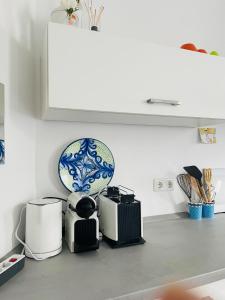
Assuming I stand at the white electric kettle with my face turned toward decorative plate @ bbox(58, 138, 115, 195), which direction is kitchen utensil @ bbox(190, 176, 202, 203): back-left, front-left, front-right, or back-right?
front-right

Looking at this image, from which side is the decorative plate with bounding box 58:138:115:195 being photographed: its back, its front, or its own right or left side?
front

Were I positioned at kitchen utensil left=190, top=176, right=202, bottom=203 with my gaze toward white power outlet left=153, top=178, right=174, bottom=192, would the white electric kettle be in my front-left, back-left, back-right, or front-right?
front-left

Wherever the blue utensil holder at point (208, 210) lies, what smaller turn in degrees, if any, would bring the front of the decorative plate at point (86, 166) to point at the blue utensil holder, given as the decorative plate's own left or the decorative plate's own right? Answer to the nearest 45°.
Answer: approximately 90° to the decorative plate's own left

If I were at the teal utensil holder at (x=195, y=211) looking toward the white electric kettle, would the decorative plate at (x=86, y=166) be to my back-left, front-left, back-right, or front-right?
front-right

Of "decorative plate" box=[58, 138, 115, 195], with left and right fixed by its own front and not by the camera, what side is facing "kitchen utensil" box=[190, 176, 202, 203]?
left

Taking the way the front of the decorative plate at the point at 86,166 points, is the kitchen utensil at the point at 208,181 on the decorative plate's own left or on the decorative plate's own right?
on the decorative plate's own left
